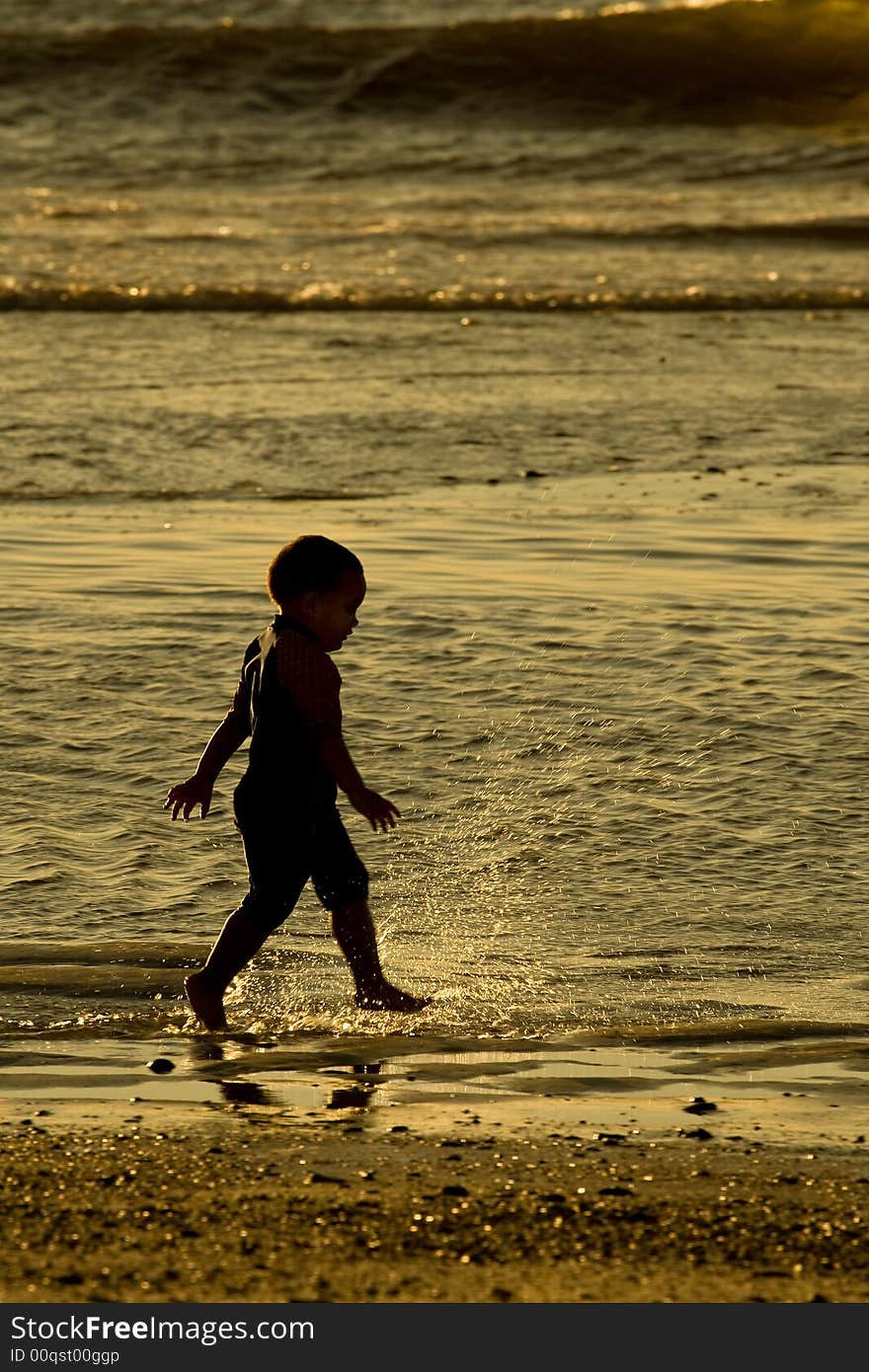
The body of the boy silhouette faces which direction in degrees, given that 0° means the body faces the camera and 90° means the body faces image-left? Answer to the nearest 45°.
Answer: approximately 270°

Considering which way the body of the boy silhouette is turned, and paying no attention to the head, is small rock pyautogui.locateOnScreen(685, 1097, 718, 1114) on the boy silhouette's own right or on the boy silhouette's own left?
on the boy silhouette's own right
